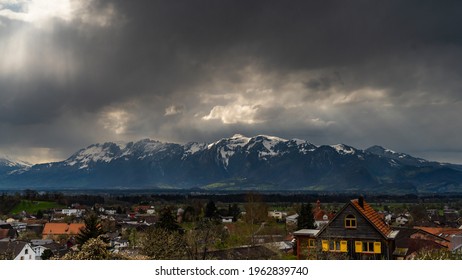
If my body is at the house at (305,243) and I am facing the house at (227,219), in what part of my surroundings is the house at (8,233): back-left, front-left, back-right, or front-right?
front-left

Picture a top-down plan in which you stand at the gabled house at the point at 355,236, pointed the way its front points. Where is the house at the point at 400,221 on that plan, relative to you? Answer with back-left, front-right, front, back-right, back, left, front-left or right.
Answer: back

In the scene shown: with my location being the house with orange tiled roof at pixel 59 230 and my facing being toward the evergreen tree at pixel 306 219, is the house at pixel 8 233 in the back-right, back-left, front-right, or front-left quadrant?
back-right

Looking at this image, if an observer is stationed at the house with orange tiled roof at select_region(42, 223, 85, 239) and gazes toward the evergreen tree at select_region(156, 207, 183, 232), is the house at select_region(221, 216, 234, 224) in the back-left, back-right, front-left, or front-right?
front-left

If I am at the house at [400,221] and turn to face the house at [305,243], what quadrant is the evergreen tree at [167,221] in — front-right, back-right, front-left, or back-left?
front-right

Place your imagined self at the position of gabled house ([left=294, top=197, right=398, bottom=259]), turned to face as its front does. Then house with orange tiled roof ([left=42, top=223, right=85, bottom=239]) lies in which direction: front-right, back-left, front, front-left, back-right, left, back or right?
back-right

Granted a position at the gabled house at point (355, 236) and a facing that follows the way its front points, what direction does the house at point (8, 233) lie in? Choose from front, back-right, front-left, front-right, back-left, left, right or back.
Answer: back-right

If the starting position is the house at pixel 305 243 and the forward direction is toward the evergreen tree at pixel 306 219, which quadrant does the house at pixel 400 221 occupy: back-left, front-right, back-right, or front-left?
front-right

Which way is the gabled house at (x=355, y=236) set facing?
toward the camera

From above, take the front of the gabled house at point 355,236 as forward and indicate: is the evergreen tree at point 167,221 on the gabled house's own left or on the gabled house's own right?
on the gabled house's own right

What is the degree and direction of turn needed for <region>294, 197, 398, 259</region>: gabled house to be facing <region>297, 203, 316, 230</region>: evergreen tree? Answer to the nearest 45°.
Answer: approximately 180°
